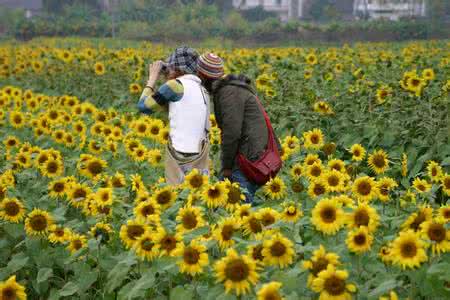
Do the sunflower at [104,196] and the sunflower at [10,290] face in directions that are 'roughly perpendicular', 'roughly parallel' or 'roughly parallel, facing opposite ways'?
roughly parallel

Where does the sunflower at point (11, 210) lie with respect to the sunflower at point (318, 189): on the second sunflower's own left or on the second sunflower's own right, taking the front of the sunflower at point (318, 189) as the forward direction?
on the second sunflower's own right

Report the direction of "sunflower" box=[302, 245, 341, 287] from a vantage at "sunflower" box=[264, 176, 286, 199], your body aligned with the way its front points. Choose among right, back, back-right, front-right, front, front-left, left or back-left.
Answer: front

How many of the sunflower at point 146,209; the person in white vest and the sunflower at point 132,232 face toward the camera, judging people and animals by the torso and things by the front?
2

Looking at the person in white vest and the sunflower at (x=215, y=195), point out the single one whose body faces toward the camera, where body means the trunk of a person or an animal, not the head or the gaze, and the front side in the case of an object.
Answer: the sunflower

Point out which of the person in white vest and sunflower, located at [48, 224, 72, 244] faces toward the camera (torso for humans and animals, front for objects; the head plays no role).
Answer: the sunflower

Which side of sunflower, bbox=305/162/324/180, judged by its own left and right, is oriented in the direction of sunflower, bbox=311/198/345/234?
front

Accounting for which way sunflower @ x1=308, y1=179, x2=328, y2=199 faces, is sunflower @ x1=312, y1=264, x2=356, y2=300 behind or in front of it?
in front

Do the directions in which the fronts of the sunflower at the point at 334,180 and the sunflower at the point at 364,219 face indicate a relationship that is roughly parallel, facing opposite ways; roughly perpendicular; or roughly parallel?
roughly parallel

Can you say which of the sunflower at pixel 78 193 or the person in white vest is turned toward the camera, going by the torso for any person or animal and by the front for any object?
the sunflower

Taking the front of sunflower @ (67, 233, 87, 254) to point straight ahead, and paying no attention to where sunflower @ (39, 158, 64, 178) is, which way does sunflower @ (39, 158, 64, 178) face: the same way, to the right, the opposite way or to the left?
the same way

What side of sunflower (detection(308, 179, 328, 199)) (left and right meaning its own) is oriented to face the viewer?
front

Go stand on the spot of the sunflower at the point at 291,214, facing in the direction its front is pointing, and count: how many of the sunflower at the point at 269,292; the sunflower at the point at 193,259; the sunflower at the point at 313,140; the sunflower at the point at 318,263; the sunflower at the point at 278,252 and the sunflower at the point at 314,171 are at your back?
2

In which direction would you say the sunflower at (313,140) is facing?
toward the camera

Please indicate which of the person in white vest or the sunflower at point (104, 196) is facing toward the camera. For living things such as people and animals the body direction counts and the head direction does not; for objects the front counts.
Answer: the sunflower

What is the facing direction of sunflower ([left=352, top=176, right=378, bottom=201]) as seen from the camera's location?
facing the viewer

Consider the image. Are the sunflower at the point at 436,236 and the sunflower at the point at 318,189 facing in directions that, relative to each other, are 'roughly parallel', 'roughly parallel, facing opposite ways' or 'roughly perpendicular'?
roughly parallel

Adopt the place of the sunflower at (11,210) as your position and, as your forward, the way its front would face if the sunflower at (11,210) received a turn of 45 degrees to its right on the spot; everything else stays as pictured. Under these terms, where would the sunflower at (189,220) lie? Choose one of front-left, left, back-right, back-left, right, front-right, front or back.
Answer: left

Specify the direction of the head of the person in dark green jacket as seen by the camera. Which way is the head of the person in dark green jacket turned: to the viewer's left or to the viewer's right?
to the viewer's left

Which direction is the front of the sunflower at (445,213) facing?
toward the camera

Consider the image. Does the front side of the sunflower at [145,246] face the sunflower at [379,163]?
no
